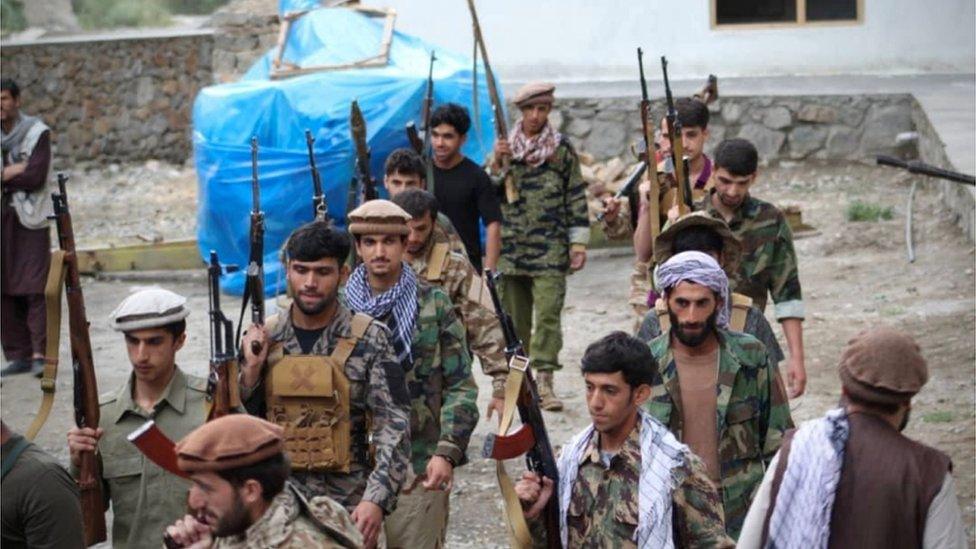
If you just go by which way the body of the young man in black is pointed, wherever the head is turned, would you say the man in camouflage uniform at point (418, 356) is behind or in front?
in front

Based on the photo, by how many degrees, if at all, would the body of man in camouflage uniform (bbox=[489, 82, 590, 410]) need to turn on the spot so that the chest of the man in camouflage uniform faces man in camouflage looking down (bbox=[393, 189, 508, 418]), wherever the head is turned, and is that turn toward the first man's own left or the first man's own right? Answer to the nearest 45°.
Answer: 0° — they already face them

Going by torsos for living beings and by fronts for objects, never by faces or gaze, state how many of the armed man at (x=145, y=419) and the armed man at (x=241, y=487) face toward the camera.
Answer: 1

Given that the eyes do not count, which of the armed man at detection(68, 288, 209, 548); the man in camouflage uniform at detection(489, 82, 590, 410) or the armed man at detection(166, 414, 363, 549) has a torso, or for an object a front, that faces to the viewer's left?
the armed man at detection(166, 414, 363, 549)

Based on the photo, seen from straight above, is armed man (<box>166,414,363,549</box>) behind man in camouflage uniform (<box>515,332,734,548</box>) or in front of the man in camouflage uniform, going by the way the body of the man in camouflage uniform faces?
in front

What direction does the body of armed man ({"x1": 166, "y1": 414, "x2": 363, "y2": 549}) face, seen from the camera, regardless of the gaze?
to the viewer's left

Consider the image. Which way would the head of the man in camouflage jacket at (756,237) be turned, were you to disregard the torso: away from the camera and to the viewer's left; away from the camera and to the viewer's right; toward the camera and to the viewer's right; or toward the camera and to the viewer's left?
toward the camera and to the viewer's left

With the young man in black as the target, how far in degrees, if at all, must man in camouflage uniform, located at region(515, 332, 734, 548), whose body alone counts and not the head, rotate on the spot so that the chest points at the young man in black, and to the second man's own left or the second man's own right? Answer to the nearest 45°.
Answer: approximately 135° to the second man's own right

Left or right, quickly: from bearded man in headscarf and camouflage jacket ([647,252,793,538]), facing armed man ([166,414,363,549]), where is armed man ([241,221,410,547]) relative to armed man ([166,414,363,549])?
right

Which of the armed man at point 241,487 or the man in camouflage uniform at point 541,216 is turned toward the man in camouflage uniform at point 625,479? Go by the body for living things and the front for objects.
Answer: the man in camouflage uniform at point 541,216
